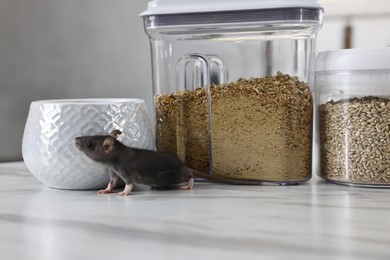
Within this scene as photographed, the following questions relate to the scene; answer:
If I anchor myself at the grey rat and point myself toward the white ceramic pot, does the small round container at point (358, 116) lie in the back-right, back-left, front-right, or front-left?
back-right

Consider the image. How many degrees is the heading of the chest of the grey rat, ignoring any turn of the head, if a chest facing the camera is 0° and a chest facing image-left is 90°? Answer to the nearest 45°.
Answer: approximately 90°

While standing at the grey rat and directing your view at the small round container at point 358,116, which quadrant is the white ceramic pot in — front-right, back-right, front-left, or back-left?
back-left
